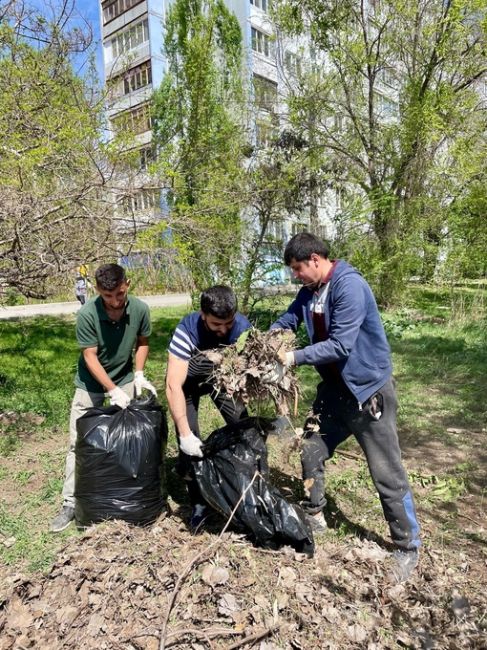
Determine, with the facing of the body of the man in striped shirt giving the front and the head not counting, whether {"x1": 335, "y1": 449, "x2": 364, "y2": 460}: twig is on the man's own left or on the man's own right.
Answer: on the man's own left

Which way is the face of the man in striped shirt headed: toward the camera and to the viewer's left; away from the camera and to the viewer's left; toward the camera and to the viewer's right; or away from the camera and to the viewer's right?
toward the camera and to the viewer's right

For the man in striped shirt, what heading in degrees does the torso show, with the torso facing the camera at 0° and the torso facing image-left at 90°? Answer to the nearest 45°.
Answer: approximately 315°

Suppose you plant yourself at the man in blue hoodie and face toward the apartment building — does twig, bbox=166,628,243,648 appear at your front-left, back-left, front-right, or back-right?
back-left

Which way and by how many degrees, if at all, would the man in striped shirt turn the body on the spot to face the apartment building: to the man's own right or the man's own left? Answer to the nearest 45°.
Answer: approximately 135° to the man's own left
